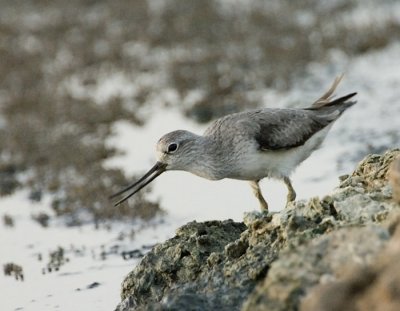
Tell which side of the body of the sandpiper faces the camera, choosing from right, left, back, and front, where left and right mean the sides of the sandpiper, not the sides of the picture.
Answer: left
